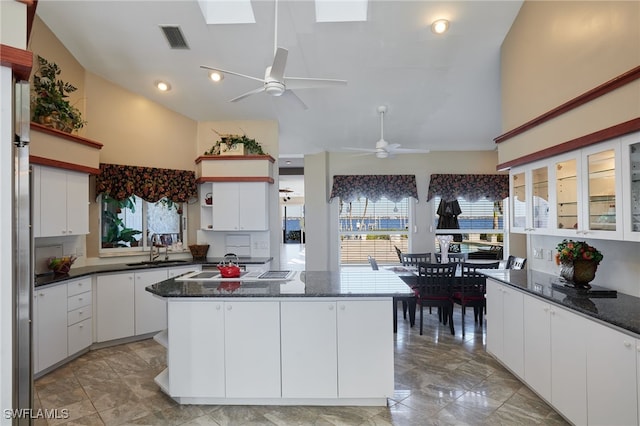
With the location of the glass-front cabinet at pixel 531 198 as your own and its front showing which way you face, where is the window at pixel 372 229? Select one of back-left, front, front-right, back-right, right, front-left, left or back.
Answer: right

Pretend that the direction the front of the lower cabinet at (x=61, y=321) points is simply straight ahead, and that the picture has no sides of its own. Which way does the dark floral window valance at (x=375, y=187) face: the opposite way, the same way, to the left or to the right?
to the right

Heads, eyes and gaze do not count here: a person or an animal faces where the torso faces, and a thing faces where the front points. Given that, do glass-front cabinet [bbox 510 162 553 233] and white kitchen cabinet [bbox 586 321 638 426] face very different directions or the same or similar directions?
same or similar directions

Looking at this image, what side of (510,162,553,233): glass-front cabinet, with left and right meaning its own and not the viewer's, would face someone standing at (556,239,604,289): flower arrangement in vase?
left

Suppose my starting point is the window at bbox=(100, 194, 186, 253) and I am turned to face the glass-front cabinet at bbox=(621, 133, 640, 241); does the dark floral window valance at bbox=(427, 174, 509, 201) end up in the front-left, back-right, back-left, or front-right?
front-left

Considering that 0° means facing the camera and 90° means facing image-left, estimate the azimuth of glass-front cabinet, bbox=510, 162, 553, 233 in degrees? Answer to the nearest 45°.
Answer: approximately 45°

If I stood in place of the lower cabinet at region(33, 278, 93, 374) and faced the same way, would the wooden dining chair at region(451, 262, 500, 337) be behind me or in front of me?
in front

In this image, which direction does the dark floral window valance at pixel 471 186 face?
toward the camera

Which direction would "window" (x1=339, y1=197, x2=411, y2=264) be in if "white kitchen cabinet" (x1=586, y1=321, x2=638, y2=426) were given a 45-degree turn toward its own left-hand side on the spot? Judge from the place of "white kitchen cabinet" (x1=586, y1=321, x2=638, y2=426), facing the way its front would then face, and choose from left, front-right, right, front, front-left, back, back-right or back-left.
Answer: back-right

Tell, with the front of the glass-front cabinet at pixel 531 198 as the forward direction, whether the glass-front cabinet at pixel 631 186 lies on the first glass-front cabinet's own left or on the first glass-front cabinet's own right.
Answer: on the first glass-front cabinet's own left

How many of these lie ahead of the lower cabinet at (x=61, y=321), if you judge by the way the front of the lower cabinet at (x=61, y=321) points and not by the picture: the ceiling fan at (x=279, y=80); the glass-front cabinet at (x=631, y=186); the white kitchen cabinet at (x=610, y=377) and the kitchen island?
4

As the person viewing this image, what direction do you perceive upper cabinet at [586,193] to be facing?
facing the viewer and to the left of the viewer

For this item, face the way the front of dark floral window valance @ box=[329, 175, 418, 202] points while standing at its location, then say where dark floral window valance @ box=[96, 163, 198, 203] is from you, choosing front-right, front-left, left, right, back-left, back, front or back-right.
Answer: front-right

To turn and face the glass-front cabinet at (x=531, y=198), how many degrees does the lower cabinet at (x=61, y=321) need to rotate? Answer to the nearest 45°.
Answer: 0° — it already faces it

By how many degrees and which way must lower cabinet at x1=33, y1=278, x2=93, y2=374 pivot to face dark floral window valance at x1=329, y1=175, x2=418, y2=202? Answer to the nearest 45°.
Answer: approximately 45° to its left
